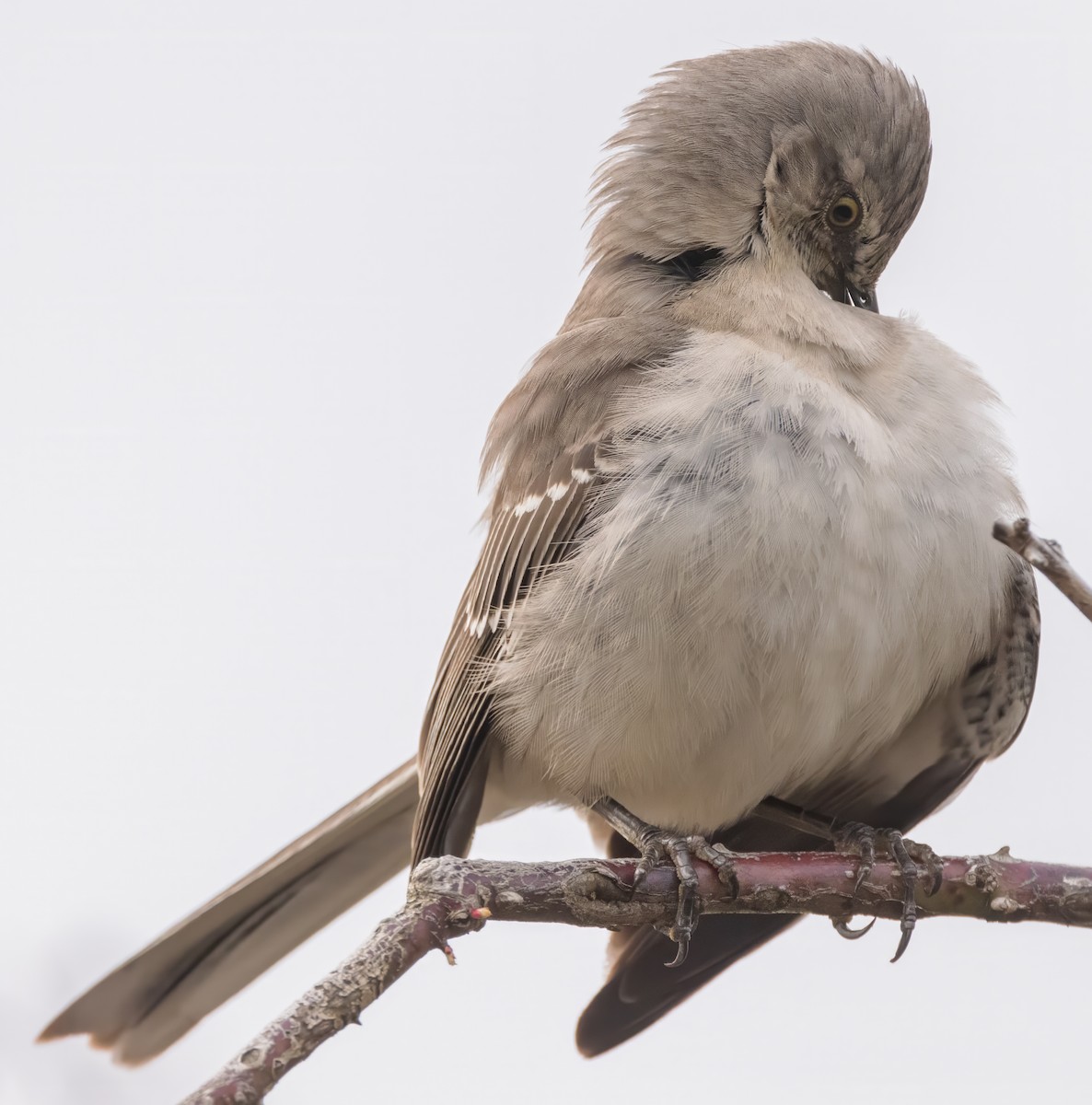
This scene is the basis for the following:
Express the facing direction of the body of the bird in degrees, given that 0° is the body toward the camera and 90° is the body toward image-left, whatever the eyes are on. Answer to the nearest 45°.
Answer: approximately 315°
